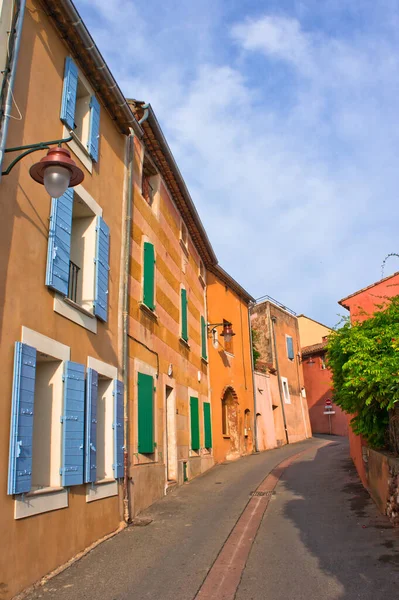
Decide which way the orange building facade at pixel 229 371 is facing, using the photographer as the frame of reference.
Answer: facing the viewer and to the right of the viewer

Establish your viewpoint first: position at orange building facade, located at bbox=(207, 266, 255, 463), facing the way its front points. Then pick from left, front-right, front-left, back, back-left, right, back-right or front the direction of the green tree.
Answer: front-right
